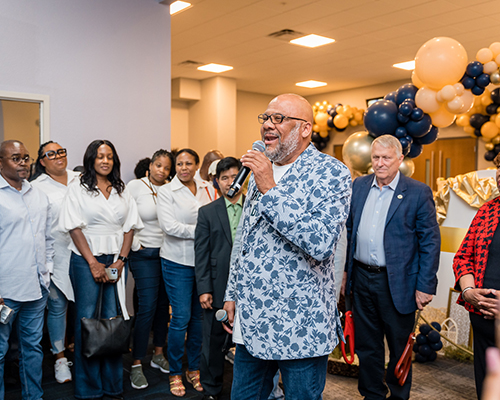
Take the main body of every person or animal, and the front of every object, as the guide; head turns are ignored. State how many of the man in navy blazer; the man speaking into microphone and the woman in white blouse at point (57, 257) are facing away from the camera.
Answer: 0

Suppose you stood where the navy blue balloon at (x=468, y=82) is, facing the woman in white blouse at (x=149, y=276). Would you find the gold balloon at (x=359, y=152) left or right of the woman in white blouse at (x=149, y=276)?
right

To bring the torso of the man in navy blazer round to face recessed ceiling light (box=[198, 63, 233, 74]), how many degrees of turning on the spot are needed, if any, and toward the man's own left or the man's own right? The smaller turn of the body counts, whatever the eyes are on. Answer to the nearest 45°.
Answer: approximately 90° to the man's own right

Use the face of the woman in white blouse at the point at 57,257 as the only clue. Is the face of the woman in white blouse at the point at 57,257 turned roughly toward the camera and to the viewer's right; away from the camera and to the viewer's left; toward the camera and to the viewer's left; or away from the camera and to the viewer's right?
toward the camera and to the viewer's right

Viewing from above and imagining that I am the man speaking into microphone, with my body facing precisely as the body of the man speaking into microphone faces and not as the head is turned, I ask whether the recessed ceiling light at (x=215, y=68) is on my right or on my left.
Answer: on my right

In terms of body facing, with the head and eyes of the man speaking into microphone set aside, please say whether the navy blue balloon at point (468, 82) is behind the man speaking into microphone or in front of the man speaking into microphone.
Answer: behind

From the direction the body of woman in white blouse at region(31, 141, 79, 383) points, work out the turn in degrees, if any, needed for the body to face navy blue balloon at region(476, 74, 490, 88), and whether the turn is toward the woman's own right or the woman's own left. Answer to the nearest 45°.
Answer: approximately 45° to the woman's own left

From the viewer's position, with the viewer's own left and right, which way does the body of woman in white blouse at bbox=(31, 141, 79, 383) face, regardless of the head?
facing the viewer and to the right of the viewer

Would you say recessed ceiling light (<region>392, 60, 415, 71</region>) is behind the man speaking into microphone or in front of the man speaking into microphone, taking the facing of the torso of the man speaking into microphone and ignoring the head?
behind

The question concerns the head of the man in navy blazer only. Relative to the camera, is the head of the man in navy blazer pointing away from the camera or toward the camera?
toward the camera

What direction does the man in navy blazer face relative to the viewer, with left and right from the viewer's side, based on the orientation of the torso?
facing the viewer and to the left of the viewer

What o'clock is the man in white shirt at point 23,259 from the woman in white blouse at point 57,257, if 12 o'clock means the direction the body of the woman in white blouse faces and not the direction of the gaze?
The man in white shirt is roughly at 2 o'clock from the woman in white blouse.

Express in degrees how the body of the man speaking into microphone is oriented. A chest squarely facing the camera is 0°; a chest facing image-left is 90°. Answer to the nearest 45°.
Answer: approximately 45°
